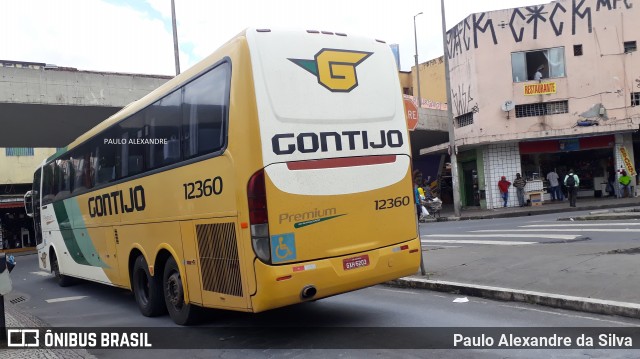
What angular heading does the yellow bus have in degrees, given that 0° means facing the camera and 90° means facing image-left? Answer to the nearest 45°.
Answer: approximately 135°

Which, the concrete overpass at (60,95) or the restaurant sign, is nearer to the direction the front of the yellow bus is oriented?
the concrete overpass

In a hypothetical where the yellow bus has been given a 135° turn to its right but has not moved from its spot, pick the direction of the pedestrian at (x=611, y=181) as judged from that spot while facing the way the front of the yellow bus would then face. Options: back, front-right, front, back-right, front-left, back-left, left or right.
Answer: front-left

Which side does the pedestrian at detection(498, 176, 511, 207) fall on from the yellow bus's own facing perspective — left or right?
on its right

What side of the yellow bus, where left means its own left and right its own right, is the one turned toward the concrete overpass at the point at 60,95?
front

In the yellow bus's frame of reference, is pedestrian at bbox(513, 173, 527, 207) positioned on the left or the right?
on its right

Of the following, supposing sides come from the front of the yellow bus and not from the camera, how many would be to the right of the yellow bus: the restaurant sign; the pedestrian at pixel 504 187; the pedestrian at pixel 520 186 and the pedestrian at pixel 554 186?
4

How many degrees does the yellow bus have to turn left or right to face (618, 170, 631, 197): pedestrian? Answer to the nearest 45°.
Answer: approximately 90° to its right

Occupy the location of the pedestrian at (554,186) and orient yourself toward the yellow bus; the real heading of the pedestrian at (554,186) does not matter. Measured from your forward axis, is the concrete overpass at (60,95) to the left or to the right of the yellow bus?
right

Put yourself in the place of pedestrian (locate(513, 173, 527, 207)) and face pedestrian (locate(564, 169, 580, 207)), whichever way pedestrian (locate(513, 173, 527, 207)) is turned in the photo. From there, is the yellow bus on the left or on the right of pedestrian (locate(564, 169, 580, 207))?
right

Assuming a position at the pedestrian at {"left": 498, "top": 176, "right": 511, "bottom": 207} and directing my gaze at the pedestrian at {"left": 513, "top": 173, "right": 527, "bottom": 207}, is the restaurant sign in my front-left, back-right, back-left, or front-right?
front-left

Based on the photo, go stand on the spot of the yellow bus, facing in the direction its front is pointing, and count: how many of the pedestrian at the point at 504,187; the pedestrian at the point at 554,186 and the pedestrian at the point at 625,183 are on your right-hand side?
3

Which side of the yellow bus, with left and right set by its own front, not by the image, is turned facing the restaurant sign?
right

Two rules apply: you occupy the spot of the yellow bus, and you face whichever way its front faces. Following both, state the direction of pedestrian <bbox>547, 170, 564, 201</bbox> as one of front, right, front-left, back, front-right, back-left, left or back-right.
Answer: right

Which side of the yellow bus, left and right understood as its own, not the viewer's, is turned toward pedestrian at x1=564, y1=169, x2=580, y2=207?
right
